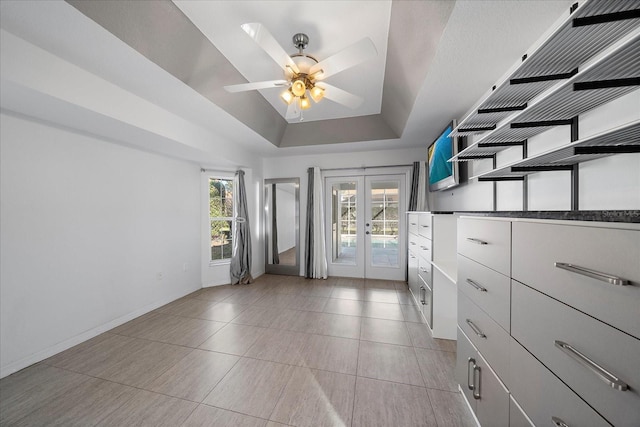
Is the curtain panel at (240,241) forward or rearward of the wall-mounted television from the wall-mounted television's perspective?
forward

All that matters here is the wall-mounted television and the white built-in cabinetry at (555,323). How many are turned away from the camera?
0

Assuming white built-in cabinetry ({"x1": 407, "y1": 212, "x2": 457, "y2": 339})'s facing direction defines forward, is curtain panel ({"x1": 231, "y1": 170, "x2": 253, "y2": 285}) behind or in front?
in front

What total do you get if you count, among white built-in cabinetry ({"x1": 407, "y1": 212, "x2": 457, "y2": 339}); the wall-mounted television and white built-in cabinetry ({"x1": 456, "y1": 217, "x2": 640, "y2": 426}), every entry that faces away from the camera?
0

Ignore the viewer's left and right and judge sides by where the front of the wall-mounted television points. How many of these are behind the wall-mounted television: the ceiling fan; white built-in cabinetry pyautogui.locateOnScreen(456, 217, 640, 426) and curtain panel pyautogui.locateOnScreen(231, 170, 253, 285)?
0

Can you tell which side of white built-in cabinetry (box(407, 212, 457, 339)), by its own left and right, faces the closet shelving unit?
left

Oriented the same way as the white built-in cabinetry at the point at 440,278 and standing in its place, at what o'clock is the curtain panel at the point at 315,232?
The curtain panel is roughly at 1 o'clock from the white built-in cabinetry.

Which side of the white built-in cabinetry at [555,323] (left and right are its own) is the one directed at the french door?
right

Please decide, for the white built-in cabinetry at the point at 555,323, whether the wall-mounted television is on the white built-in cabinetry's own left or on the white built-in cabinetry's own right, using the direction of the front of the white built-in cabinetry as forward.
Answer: on the white built-in cabinetry's own right

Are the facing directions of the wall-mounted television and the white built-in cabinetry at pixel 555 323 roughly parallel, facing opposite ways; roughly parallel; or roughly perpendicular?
roughly parallel

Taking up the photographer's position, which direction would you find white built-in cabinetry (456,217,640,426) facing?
facing the viewer and to the left of the viewer

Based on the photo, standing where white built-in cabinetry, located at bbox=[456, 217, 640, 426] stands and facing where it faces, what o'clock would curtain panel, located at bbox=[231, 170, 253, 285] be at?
The curtain panel is roughly at 2 o'clock from the white built-in cabinetry.

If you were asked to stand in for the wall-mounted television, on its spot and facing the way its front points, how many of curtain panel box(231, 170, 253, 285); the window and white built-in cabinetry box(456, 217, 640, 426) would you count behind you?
0

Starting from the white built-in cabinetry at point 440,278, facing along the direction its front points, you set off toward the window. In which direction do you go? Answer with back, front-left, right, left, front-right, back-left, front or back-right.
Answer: front

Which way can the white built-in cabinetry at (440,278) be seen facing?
to the viewer's left

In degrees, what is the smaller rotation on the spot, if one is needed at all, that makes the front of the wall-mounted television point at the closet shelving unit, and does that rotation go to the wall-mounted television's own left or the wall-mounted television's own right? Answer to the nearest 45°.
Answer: approximately 45° to the wall-mounted television's own left

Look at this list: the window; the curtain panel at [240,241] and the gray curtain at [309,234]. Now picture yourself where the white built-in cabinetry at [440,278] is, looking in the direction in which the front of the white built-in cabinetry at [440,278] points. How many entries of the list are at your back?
0
